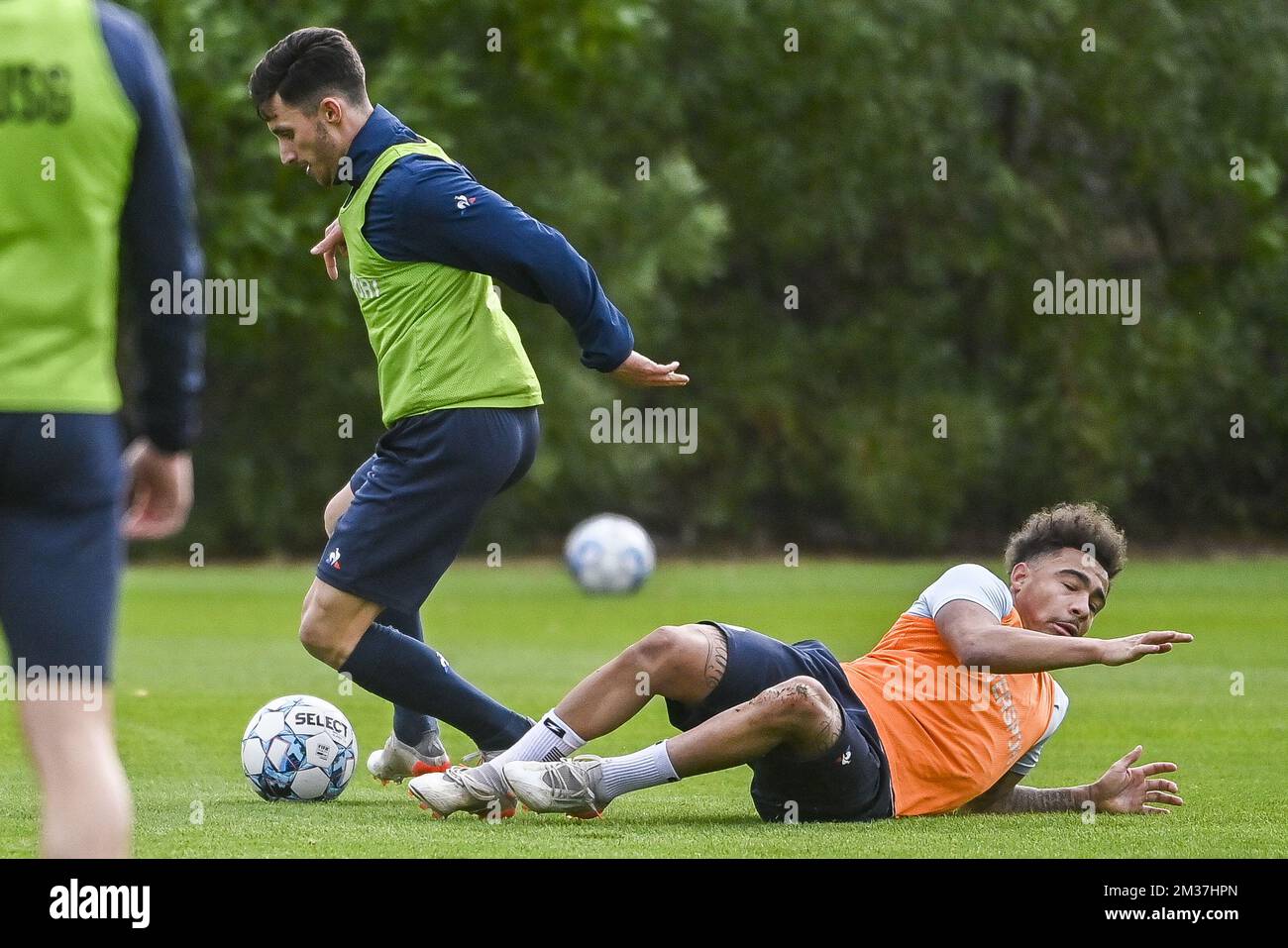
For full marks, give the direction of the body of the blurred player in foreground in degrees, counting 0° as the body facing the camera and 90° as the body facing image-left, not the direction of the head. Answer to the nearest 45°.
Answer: approximately 180°

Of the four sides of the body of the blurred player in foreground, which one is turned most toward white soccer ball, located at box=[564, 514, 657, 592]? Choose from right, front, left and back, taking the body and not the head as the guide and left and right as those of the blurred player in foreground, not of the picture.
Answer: front

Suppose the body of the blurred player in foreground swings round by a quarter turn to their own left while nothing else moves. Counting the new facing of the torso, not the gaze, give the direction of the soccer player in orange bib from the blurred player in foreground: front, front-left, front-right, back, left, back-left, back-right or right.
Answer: back-right
